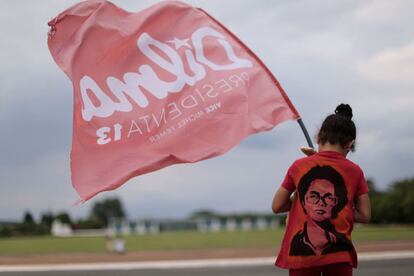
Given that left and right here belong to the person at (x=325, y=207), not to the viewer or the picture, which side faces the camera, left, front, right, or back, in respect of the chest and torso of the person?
back
